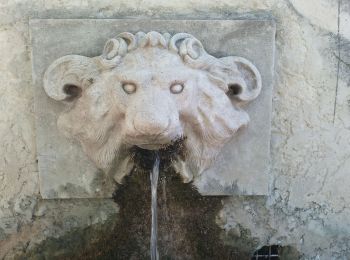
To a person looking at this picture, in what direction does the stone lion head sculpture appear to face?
facing the viewer
